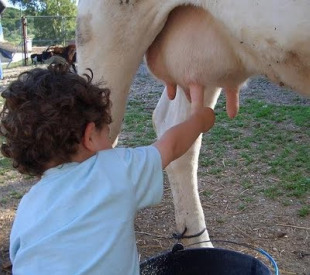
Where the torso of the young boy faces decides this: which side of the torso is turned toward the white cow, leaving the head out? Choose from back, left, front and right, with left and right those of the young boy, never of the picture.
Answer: front

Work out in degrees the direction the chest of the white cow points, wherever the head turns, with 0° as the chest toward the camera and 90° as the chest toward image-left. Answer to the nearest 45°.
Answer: approximately 270°

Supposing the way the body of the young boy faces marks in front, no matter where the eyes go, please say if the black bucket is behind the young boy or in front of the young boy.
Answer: in front

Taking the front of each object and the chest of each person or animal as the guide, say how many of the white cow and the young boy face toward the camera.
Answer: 0

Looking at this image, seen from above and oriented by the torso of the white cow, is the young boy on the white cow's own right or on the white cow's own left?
on the white cow's own right

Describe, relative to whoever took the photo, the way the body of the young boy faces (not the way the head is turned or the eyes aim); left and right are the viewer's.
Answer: facing away from the viewer and to the right of the viewer

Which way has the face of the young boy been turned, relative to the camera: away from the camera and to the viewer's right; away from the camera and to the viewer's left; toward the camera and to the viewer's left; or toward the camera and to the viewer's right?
away from the camera and to the viewer's right
